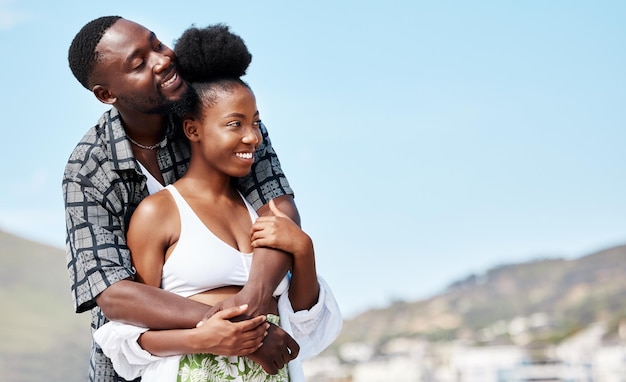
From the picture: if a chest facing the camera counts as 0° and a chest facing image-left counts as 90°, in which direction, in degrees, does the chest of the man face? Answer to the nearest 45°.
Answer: approximately 315°

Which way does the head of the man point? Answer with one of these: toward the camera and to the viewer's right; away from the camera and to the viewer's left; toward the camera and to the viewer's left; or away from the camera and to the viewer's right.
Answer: toward the camera and to the viewer's right

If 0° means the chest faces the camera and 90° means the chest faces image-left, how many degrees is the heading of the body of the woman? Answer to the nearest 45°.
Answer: approximately 315°

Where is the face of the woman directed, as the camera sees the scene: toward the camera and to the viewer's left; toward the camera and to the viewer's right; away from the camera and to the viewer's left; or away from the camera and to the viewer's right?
toward the camera and to the viewer's right
